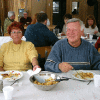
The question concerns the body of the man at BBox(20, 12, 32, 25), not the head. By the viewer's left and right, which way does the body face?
facing the viewer

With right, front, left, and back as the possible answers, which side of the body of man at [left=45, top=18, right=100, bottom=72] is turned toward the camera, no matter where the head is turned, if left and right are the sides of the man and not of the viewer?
front

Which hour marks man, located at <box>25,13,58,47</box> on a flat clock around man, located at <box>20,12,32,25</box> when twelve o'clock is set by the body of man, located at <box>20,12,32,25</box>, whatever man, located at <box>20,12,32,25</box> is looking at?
man, located at <box>25,13,58,47</box> is roughly at 12 o'clock from man, located at <box>20,12,32,25</box>.

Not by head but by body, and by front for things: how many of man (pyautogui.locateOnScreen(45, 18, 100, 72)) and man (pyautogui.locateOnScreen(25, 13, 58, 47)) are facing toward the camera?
1

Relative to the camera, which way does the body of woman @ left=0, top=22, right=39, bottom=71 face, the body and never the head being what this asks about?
toward the camera

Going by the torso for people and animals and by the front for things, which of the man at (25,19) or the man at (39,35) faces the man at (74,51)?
the man at (25,19)

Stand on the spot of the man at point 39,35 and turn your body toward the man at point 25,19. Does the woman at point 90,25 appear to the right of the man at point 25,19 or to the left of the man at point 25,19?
right

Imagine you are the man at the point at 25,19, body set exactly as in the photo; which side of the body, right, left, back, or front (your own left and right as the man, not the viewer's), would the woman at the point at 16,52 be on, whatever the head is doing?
front

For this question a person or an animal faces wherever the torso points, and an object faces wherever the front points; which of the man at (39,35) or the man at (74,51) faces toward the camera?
the man at (74,51)

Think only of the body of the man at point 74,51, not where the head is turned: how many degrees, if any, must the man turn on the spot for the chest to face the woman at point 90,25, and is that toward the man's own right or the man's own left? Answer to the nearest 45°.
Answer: approximately 180°

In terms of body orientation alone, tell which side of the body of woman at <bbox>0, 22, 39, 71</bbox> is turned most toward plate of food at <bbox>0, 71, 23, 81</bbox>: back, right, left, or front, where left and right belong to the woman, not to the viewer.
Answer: front

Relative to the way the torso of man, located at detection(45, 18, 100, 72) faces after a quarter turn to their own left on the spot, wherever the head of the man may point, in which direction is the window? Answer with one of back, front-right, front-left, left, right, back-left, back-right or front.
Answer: left

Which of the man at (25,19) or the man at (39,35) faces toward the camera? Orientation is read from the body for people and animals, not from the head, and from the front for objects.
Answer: the man at (25,19)

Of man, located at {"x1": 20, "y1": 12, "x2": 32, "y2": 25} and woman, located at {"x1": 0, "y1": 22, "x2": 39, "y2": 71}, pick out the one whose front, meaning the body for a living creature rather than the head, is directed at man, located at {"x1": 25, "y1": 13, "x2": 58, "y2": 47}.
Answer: man, located at {"x1": 20, "y1": 12, "x2": 32, "y2": 25}

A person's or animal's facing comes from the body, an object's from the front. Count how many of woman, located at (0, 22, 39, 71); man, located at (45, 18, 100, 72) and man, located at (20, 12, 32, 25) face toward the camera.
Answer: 3

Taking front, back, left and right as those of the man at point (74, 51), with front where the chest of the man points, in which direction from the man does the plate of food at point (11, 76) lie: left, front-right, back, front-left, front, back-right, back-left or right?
front-right
